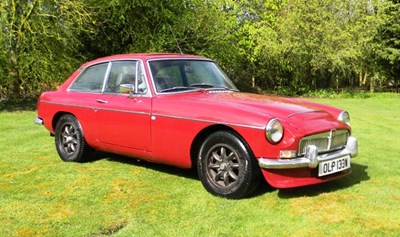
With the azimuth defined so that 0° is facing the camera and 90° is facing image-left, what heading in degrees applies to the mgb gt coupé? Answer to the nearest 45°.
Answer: approximately 315°
